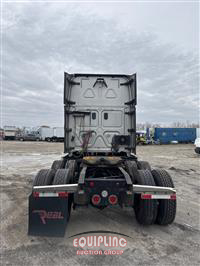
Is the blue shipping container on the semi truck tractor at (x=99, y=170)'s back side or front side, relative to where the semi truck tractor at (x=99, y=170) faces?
on the front side

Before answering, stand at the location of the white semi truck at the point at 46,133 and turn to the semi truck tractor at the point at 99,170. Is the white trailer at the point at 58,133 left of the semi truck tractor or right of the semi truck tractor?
left

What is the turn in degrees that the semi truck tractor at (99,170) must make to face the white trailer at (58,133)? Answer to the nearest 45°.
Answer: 0° — it already faces it

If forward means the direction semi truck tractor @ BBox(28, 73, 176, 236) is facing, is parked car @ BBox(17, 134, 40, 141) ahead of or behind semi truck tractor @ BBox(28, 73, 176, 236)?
ahead

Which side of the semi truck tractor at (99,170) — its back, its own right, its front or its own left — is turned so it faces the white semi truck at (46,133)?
front

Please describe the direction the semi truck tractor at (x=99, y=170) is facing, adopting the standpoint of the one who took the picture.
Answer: facing away from the viewer
